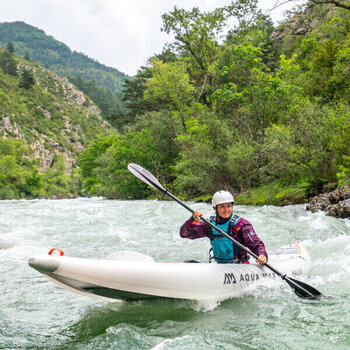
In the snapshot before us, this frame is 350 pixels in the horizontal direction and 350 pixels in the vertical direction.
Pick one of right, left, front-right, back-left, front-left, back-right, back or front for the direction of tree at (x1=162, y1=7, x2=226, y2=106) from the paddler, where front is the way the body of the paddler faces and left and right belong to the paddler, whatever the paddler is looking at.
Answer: back-right

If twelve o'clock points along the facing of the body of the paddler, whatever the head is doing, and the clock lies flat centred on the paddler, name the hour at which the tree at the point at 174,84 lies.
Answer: The tree is roughly at 4 o'clock from the paddler.

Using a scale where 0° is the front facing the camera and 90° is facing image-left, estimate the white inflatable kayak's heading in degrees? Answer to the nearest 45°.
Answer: approximately 45°

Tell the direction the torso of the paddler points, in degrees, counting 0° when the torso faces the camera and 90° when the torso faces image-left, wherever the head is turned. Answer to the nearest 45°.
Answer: approximately 45°
